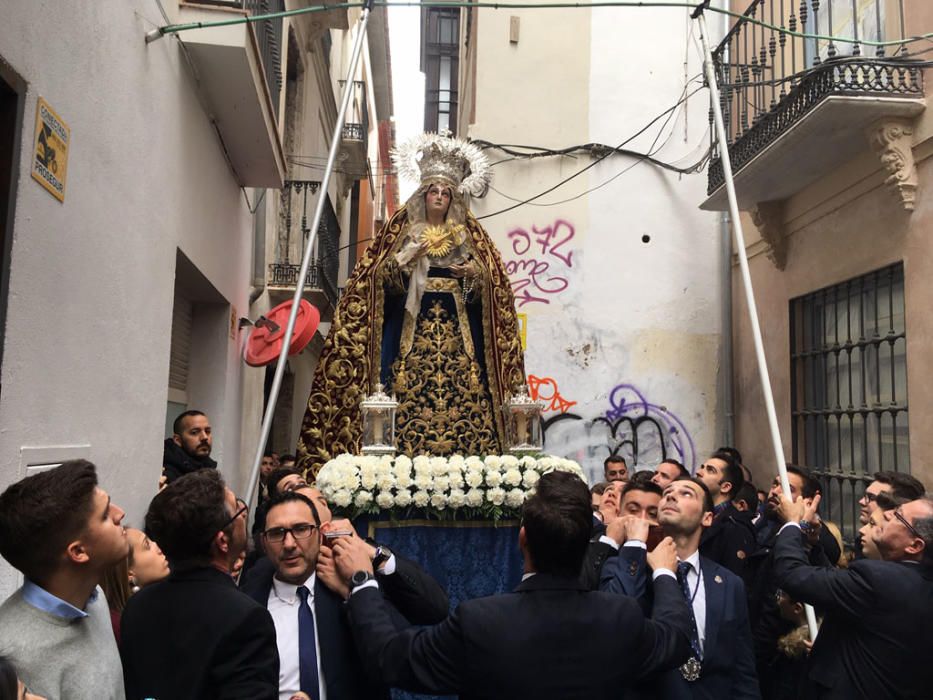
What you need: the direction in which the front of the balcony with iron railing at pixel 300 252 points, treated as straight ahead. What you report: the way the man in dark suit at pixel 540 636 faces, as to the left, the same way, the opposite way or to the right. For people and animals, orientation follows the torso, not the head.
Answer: to the left

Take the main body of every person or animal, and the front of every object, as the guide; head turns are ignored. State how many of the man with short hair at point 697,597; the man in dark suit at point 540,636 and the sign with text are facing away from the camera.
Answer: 1

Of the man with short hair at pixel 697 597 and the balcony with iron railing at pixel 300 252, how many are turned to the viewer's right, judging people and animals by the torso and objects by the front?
1

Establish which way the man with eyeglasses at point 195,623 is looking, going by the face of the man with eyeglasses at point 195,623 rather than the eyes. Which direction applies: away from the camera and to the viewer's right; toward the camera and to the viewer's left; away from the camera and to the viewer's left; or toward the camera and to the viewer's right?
away from the camera and to the viewer's right

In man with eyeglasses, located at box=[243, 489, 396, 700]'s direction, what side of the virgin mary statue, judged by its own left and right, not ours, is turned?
front

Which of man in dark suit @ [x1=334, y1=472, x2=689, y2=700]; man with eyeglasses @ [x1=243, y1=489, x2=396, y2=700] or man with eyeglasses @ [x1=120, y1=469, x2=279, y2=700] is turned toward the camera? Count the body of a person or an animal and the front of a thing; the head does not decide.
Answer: man with eyeglasses @ [x1=243, y1=489, x2=396, y2=700]

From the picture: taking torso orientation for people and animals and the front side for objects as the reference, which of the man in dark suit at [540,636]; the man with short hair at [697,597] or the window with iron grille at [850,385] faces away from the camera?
the man in dark suit

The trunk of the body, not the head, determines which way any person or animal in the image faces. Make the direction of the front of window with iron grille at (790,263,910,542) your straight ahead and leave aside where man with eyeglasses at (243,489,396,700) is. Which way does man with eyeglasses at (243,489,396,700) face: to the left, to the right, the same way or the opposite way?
to the left

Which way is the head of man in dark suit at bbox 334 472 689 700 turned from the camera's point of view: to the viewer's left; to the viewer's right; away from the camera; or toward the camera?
away from the camera

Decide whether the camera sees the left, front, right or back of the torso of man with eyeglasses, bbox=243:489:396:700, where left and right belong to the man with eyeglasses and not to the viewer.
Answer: front

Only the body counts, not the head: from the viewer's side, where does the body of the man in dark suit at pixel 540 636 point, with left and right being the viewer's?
facing away from the viewer

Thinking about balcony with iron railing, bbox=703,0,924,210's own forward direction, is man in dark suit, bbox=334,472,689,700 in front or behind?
in front

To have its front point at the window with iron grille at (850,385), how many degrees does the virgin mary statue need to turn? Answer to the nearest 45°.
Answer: approximately 90° to its left

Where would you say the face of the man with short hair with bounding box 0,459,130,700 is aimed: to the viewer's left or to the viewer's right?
to the viewer's right

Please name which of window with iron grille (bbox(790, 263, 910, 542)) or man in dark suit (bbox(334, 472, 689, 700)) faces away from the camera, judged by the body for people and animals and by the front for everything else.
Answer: the man in dark suit

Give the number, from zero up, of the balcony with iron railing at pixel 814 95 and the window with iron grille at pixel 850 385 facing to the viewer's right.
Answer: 0

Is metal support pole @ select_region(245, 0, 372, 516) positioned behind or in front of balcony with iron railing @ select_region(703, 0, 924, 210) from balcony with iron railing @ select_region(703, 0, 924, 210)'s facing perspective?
in front

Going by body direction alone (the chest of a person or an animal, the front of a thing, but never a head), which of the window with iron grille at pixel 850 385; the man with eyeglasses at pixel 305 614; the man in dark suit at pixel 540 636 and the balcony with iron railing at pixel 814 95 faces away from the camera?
the man in dark suit
